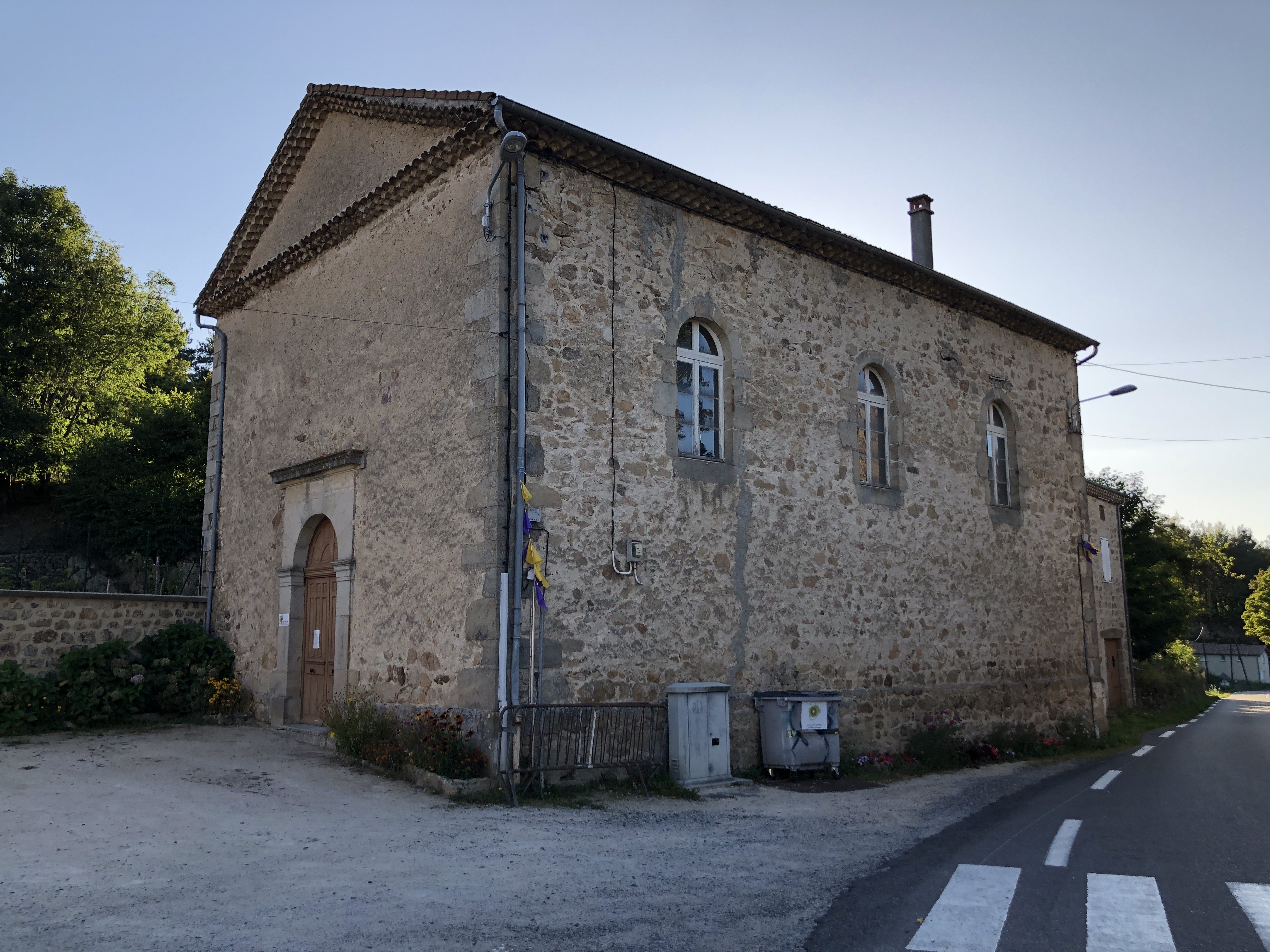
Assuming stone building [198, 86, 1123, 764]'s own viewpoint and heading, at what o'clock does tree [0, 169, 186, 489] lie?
The tree is roughly at 3 o'clock from the stone building.

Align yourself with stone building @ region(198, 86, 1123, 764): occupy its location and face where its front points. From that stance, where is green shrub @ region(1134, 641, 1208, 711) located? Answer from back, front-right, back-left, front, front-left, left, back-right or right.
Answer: back

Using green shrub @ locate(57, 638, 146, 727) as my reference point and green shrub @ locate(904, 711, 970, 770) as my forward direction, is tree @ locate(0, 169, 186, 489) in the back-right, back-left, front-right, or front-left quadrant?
back-left

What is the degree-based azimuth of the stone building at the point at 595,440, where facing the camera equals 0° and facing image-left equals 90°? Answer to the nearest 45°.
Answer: approximately 45°
